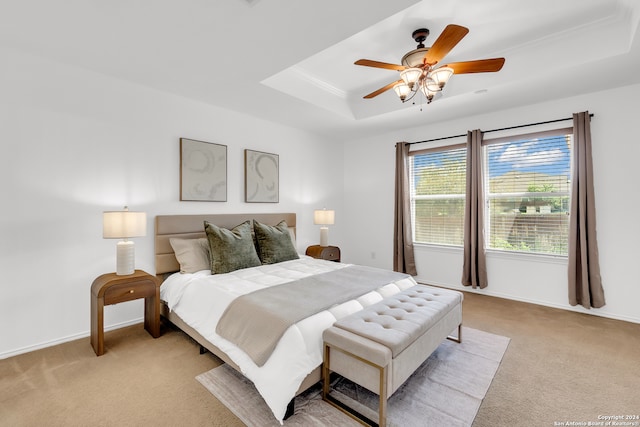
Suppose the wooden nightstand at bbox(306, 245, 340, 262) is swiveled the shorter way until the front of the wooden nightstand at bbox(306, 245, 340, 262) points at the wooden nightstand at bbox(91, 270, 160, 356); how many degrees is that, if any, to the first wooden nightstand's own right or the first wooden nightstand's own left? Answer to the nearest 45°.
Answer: approximately 90° to the first wooden nightstand's own right

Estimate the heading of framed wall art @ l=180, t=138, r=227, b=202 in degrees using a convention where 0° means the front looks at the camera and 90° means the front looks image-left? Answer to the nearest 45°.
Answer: approximately 315°

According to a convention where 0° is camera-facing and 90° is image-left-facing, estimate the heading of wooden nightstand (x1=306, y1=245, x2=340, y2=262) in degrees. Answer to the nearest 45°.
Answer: approximately 315°

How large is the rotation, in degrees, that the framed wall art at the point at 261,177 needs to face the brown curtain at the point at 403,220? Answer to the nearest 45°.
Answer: approximately 45° to its left

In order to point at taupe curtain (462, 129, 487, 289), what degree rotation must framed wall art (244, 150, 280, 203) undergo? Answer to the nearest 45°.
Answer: approximately 45° to its left
